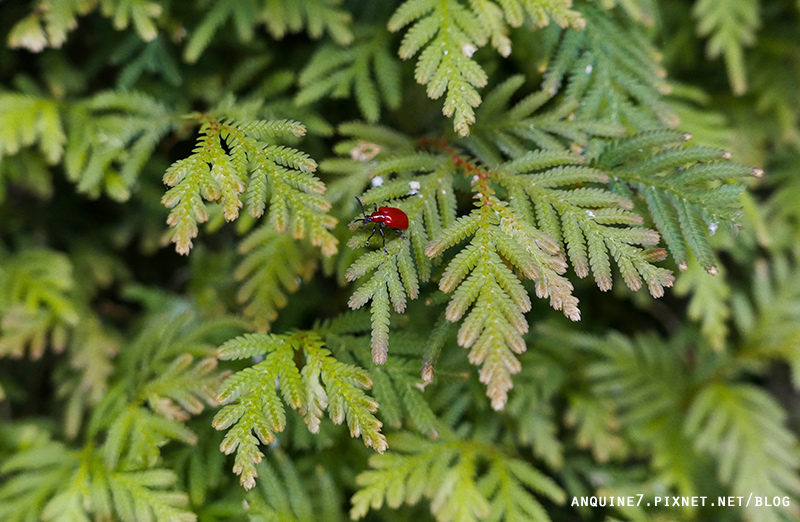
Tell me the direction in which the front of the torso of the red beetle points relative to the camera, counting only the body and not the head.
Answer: to the viewer's left
